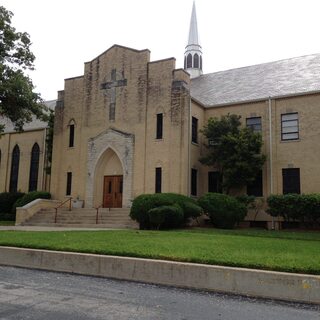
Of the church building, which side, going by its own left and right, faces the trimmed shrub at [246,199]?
left

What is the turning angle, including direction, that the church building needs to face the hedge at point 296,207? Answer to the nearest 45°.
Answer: approximately 90° to its left

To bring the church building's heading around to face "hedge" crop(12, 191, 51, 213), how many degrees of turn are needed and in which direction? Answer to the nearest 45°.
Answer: approximately 45° to its right

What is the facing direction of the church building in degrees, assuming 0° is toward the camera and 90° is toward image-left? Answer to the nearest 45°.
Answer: approximately 45°
